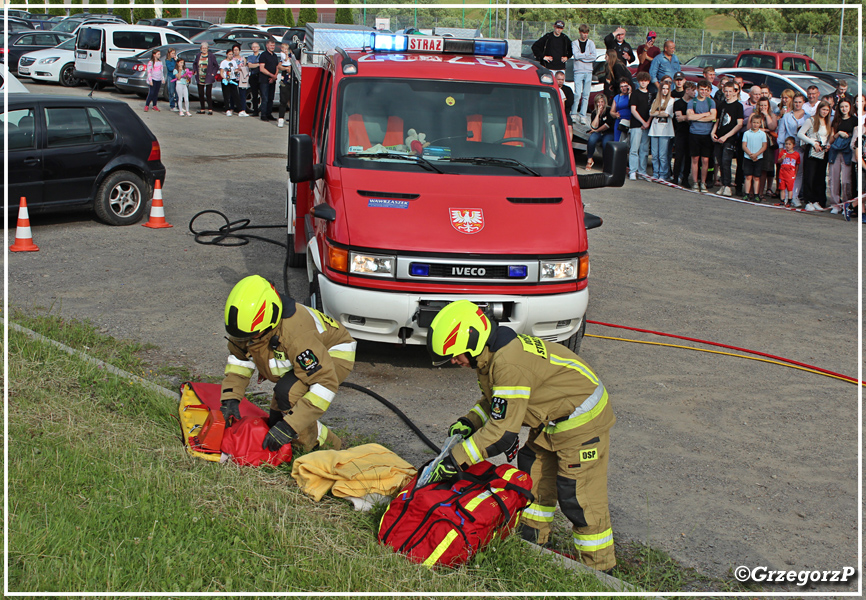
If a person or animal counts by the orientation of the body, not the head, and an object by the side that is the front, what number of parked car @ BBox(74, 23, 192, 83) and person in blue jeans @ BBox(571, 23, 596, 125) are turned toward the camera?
1

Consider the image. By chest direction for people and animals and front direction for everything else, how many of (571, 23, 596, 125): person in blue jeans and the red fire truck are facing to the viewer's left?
0

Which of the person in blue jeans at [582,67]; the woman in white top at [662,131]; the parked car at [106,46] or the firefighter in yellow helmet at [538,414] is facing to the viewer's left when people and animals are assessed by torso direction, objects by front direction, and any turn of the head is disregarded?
the firefighter in yellow helmet

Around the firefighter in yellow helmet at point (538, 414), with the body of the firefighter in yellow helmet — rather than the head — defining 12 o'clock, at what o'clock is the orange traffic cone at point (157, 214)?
The orange traffic cone is roughly at 2 o'clock from the firefighter in yellow helmet.

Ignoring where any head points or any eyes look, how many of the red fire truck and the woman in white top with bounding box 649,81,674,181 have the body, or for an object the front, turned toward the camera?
2

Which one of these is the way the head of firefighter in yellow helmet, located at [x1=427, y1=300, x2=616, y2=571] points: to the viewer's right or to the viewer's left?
to the viewer's left

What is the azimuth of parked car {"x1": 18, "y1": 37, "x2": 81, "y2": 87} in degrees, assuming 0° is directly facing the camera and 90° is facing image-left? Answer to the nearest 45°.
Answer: approximately 45°

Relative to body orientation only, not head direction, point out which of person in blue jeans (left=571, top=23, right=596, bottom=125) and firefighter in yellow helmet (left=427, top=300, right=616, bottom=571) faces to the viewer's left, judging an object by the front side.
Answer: the firefighter in yellow helmet

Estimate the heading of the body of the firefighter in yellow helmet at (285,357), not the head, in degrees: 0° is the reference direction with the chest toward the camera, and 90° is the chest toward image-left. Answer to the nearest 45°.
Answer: approximately 45°

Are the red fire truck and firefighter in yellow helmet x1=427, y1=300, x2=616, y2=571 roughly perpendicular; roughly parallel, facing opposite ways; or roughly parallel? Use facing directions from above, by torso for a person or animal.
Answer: roughly perpendicular
